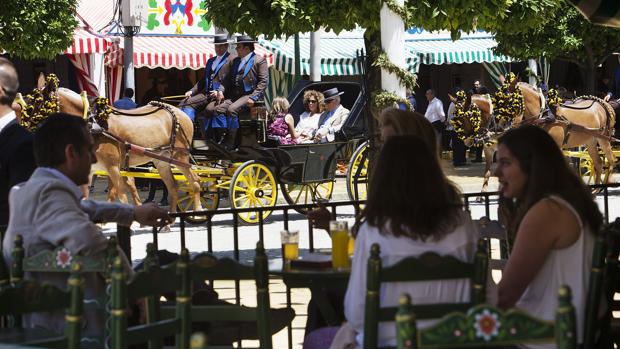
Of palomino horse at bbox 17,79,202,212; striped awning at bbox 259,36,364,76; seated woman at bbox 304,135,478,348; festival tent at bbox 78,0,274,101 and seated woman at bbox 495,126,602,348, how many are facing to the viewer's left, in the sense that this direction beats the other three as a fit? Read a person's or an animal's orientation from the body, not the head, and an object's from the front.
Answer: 2

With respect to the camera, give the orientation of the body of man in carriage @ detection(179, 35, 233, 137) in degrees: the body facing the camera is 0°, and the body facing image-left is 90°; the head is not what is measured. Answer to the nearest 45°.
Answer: approximately 45°

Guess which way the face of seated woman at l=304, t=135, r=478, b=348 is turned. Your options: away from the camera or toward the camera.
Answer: away from the camera

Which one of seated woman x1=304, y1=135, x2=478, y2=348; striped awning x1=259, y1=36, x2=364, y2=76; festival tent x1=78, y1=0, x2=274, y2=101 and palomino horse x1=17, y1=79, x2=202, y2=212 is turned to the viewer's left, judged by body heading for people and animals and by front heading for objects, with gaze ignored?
the palomino horse

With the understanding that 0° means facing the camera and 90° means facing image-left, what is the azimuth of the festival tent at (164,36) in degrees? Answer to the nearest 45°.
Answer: approximately 0°

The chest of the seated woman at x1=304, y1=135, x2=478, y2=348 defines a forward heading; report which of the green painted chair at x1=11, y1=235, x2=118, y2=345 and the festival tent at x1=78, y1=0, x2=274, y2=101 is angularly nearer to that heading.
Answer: the festival tent

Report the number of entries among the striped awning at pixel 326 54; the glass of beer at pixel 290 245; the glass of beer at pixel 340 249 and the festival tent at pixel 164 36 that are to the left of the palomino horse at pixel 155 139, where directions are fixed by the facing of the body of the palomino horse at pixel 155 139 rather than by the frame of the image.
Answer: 2

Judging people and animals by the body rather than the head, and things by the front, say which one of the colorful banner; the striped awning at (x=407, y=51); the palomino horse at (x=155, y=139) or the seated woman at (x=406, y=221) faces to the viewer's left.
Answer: the palomino horse

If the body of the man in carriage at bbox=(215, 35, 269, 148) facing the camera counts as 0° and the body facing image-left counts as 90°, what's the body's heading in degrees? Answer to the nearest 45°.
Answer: approximately 45°

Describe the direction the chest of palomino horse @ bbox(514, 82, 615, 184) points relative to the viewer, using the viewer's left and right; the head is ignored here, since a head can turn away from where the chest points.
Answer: facing to the left of the viewer

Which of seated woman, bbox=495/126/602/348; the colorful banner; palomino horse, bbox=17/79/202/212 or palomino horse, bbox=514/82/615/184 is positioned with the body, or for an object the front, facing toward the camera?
the colorful banner

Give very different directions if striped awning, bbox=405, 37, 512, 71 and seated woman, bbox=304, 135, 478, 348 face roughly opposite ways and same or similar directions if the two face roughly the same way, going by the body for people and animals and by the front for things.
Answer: very different directions

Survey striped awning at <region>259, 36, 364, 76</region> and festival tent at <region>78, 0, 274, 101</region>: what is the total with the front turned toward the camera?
2
